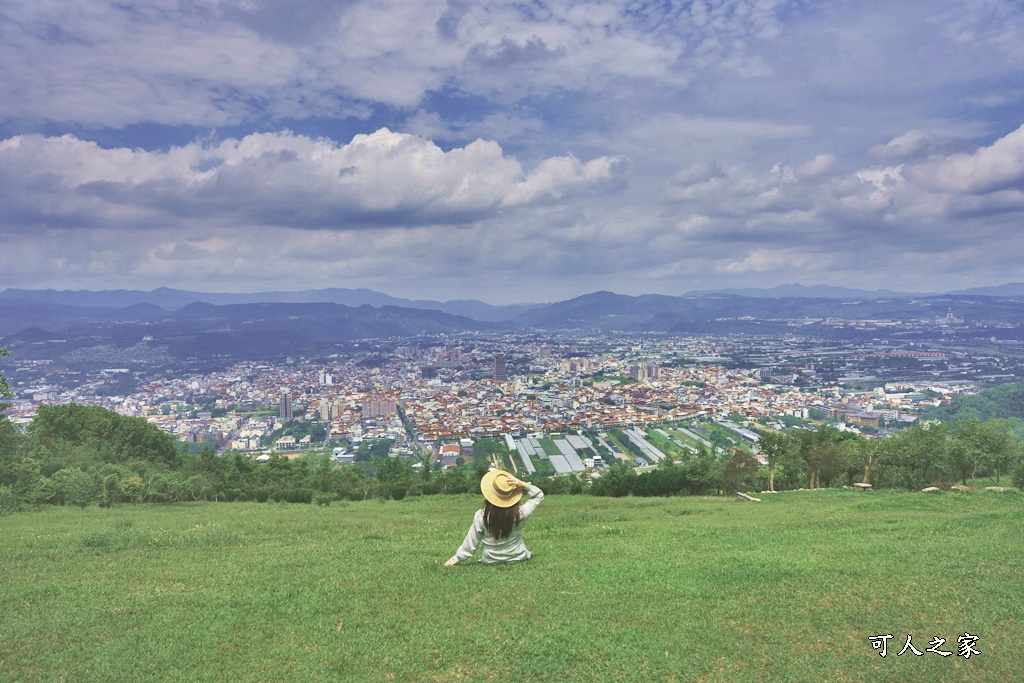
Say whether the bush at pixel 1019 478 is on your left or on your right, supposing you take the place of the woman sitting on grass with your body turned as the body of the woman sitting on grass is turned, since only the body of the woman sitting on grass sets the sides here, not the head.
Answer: on your right

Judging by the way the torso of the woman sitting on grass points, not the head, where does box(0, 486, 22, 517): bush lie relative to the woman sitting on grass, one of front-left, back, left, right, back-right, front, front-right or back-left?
front-left

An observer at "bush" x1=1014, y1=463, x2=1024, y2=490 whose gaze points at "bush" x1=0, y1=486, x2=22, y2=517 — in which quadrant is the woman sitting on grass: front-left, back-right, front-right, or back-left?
front-left

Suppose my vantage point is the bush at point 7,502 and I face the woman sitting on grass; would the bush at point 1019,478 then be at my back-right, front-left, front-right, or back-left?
front-left

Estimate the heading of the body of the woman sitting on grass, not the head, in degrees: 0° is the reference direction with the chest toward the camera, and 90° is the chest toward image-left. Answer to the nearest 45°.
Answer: approximately 180°

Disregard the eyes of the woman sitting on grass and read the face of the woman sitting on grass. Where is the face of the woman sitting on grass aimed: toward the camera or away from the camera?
away from the camera
